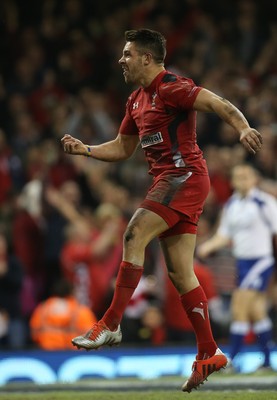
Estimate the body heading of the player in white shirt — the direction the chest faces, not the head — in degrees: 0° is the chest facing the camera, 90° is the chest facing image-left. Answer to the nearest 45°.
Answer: approximately 45°

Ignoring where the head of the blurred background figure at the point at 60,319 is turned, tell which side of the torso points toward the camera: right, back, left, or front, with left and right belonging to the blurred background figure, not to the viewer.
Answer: back

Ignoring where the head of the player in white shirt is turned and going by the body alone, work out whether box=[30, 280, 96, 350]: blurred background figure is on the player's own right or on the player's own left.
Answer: on the player's own right

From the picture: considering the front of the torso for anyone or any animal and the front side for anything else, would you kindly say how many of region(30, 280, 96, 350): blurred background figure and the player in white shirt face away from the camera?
1

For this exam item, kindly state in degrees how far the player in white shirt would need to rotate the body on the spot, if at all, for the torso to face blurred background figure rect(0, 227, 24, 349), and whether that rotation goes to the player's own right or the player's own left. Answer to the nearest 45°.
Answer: approximately 90° to the player's own right

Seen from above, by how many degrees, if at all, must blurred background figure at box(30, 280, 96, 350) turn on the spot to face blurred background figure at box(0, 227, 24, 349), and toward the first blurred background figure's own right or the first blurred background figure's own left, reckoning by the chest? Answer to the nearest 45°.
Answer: approximately 45° to the first blurred background figure's own left
